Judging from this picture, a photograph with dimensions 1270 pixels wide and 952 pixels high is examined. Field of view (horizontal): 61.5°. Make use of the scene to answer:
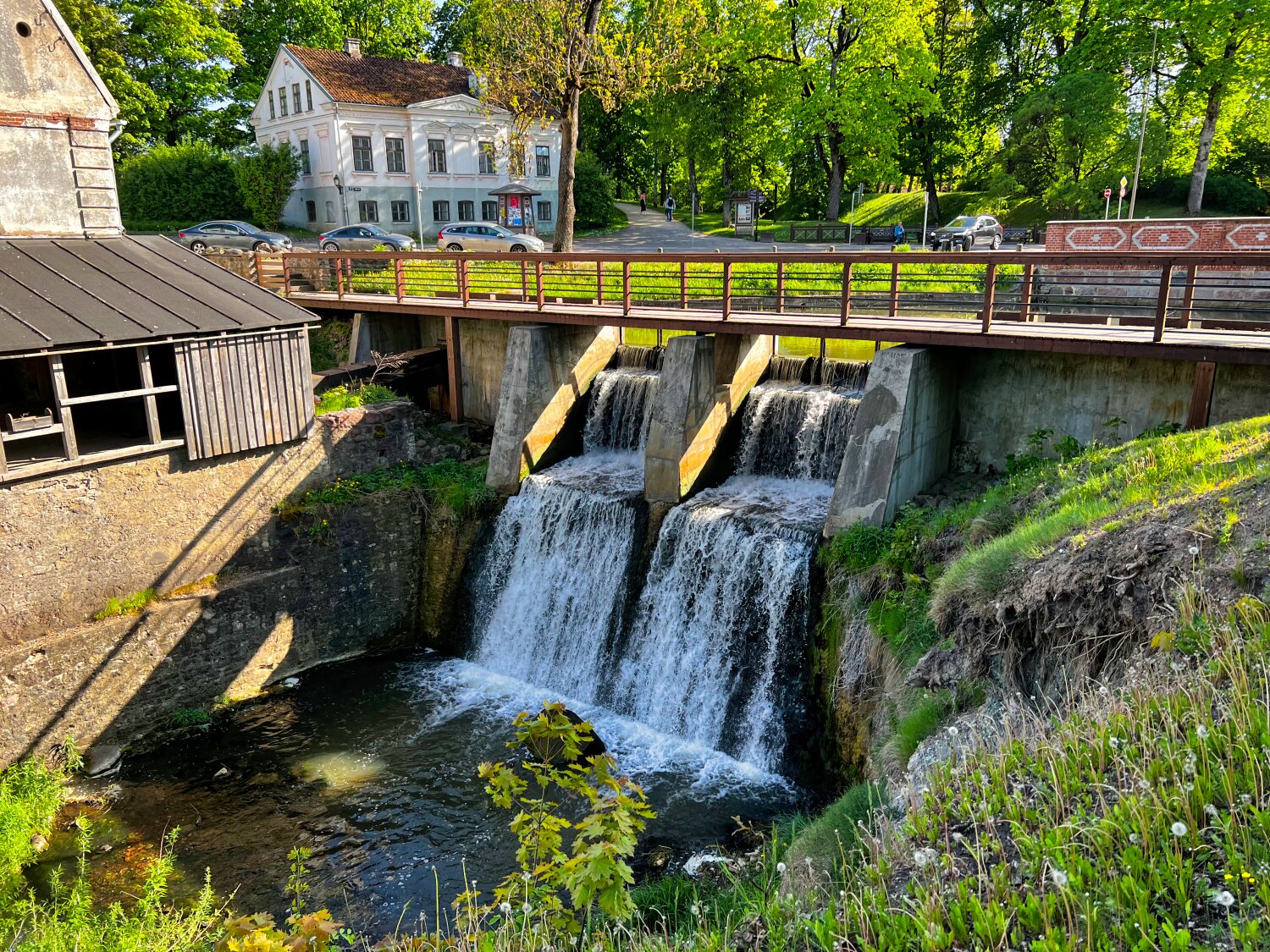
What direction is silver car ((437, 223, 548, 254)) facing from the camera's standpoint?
to the viewer's right

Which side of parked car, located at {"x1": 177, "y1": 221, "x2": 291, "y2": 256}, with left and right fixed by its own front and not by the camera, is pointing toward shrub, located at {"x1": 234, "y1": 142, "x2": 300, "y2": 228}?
left

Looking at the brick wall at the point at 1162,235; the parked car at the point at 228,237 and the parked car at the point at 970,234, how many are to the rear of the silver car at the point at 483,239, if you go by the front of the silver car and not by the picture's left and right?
1

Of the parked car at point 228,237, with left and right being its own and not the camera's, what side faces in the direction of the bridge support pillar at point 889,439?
right

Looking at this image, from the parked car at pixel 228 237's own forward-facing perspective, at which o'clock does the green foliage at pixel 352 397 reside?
The green foliage is roughly at 3 o'clock from the parked car.

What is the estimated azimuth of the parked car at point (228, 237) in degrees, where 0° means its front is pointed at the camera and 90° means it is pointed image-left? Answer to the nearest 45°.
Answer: approximately 270°

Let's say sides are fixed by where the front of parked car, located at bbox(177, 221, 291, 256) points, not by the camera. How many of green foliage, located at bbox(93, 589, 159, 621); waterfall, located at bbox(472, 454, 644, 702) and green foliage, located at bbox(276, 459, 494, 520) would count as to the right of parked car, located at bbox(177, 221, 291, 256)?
3

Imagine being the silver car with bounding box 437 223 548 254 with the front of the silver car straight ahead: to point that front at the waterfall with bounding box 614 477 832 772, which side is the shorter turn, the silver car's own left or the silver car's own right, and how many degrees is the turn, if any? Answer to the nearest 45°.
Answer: approximately 90° to the silver car's own right

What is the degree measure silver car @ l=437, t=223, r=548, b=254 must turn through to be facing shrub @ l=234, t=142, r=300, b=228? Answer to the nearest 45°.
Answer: approximately 135° to its left

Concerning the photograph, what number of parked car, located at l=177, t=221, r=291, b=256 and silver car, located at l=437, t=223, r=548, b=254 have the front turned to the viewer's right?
2

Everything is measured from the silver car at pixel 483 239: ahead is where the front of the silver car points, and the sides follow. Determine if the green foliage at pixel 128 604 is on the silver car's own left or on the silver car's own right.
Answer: on the silver car's own right

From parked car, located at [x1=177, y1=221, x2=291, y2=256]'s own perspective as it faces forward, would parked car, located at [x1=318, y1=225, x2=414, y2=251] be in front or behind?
in front

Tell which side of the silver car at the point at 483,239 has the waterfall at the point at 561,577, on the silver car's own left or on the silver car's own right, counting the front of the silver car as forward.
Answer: on the silver car's own right
